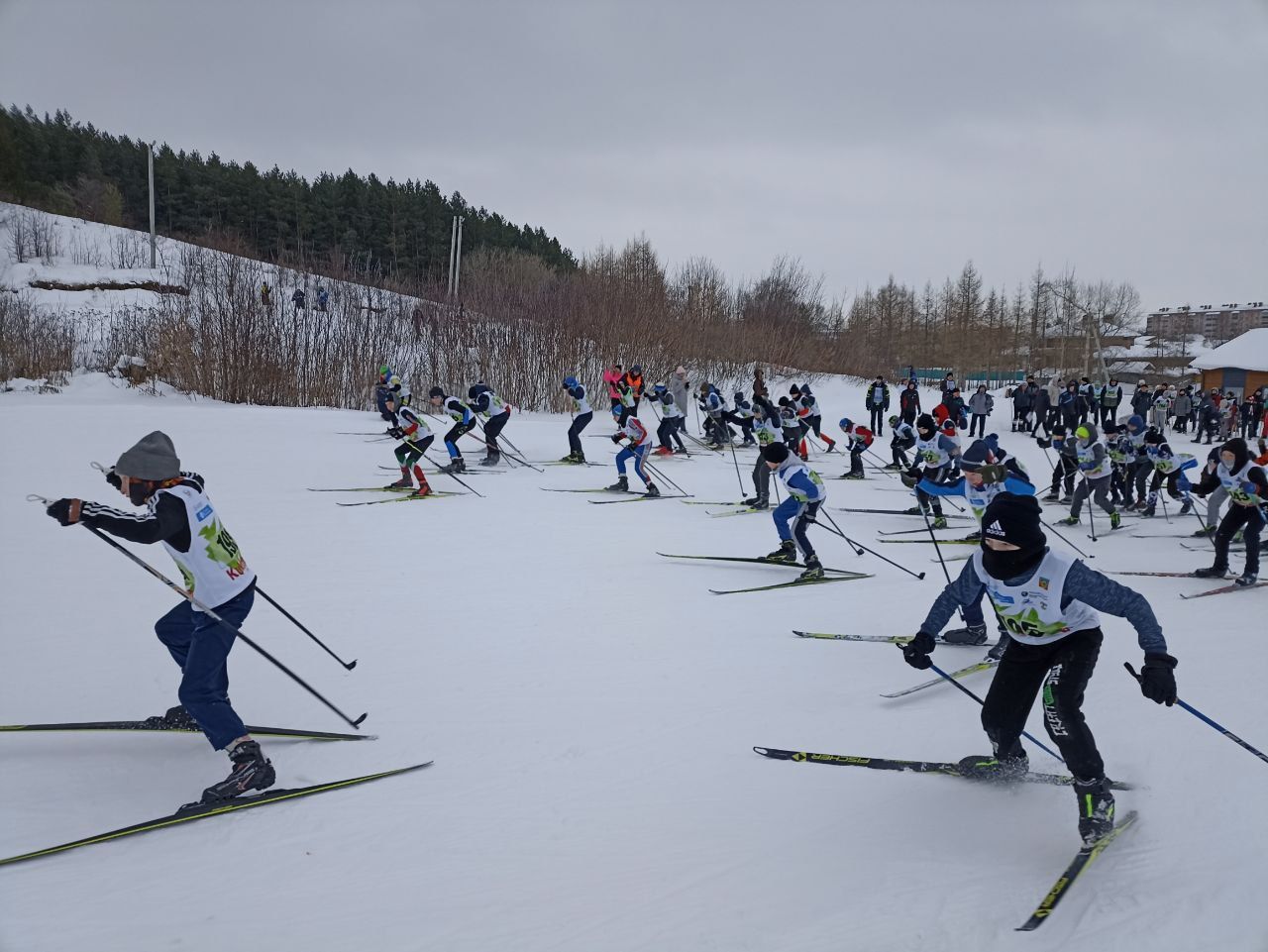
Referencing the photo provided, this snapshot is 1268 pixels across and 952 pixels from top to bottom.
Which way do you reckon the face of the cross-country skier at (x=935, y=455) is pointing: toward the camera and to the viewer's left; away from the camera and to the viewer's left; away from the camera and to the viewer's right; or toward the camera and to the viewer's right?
toward the camera and to the viewer's left

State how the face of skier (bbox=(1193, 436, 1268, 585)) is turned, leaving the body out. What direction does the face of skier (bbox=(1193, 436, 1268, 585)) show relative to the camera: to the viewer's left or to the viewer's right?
to the viewer's left

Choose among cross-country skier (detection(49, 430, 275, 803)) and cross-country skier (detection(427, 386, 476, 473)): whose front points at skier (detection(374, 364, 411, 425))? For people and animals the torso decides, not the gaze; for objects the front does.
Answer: cross-country skier (detection(427, 386, 476, 473))

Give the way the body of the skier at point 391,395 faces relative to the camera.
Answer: to the viewer's left

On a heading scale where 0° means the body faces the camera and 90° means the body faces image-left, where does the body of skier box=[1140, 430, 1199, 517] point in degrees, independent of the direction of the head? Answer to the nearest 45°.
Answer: approximately 45°

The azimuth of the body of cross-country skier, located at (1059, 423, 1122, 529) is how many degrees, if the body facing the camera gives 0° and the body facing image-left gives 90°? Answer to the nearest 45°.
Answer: approximately 45°

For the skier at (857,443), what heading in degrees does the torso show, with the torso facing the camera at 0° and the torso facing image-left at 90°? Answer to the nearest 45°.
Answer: approximately 90°

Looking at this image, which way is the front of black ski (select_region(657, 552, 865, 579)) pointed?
to the viewer's left

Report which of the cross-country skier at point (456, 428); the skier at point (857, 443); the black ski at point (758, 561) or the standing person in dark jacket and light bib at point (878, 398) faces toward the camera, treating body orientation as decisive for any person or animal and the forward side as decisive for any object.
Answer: the standing person in dark jacket and light bib at point (878, 398)

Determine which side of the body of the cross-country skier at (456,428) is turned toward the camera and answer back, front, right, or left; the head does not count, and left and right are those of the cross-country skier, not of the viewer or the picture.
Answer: left

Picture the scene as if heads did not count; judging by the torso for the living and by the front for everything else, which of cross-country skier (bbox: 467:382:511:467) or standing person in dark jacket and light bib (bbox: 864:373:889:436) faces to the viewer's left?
the cross-country skier

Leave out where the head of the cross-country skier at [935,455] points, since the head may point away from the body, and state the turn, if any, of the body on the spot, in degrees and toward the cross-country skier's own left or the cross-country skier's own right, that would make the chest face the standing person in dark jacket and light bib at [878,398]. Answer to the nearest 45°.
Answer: approximately 135° to the cross-country skier's own right

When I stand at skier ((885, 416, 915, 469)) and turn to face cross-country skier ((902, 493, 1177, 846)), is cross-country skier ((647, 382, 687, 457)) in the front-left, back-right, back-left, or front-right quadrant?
back-right

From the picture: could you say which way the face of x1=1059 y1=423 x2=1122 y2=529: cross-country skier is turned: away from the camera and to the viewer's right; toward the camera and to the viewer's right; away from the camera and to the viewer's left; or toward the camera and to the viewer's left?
toward the camera and to the viewer's left
